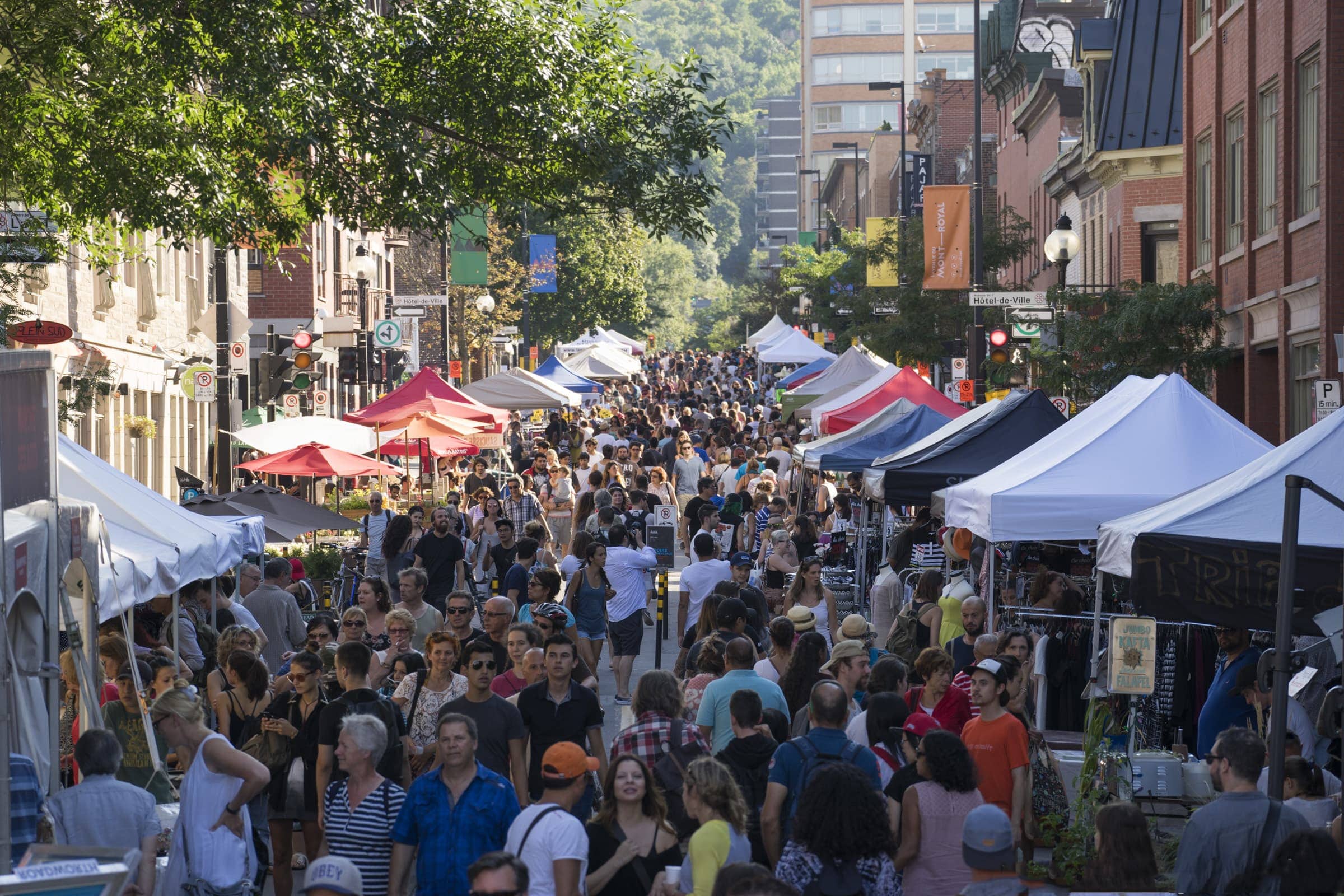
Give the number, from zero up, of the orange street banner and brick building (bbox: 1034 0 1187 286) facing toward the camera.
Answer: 1

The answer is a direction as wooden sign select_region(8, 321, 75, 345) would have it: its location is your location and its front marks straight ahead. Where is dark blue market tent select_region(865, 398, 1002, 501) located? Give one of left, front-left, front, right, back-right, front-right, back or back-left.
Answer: left

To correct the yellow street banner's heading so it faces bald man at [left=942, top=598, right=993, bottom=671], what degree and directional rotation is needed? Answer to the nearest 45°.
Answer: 0° — it already faces them

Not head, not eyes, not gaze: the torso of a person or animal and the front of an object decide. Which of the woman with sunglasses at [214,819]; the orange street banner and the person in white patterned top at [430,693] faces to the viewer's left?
the woman with sunglasses at [214,819]

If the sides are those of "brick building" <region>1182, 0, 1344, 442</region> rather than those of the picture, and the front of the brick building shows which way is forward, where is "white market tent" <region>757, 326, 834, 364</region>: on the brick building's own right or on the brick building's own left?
on the brick building's own right

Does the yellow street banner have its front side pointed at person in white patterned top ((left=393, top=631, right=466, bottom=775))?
yes

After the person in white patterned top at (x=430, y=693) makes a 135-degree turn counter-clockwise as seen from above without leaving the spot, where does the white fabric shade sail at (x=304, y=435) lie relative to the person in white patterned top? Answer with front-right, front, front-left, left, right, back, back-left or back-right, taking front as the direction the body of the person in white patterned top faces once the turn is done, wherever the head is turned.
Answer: front-left

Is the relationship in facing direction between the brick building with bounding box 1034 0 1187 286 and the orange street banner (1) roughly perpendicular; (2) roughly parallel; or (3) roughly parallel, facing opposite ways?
roughly perpendicular

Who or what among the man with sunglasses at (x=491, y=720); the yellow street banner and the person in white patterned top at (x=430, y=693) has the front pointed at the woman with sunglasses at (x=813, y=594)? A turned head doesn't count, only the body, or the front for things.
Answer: the yellow street banner

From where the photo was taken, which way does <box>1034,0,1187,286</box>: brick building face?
to the viewer's left

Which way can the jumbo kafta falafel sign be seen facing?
toward the camera

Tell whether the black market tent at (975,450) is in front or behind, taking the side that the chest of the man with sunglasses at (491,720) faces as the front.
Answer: behind

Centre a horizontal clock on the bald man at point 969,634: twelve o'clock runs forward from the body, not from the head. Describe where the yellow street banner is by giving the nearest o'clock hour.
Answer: The yellow street banner is roughly at 6 o'clock from the bald man.

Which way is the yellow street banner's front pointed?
toward the camera

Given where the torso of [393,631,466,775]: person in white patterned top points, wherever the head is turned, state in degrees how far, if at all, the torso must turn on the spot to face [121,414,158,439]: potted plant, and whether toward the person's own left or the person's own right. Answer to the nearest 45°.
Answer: approximately 180°

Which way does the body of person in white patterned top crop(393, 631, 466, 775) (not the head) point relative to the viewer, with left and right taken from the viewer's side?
facing the viewer

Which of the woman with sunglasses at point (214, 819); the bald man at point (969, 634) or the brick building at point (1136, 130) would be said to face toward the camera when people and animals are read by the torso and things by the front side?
the bald man

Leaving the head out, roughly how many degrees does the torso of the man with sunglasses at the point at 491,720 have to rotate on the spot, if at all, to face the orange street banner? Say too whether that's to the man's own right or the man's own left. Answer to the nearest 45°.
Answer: approximately 180°
